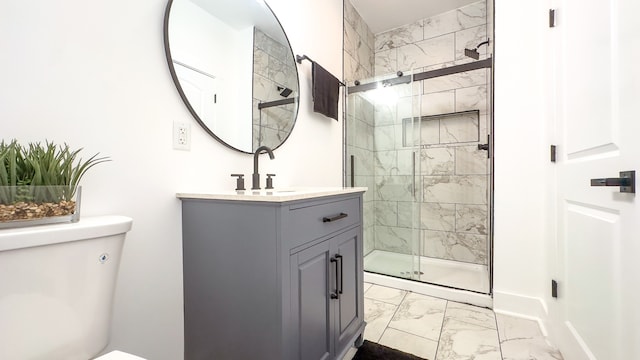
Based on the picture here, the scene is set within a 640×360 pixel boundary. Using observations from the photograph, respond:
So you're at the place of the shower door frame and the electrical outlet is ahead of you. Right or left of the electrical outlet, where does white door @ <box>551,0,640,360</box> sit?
left

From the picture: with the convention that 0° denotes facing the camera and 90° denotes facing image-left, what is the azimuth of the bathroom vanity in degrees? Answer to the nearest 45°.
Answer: approximately 315°

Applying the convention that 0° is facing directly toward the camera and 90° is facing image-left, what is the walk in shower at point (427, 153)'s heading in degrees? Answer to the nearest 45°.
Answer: approximately 45°

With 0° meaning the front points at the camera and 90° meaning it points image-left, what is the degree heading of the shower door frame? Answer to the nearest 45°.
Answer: approximately 45°

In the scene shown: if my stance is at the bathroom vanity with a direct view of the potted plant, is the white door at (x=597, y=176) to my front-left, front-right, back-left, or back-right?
back-left

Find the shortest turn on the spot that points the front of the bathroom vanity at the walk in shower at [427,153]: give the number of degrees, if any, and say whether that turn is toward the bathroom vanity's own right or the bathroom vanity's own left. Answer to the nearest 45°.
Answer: approximately 90° to the bathroom vanity's own left
